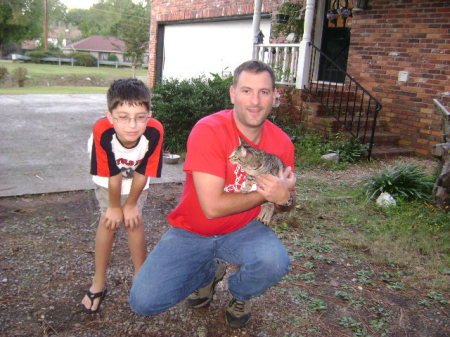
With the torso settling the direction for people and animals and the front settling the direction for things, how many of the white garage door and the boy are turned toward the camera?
2

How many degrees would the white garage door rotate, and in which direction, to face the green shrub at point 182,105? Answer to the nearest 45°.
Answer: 0° — it already faces it

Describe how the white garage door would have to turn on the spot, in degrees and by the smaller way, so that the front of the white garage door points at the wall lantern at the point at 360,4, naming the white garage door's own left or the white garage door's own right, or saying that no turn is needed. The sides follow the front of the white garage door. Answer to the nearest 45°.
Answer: approximately 45° to the white garage door's own left

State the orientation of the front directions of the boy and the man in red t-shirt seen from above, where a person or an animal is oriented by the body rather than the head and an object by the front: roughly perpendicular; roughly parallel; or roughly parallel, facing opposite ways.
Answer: roughly parallel

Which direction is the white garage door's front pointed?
toward the camera

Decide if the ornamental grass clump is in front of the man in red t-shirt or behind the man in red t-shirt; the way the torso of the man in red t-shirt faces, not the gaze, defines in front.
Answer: behind

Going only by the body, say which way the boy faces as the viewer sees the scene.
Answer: toward the camera

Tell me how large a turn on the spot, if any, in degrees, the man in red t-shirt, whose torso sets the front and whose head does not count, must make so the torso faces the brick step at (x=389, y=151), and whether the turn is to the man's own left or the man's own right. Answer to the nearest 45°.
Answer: approximately 135° to the man's own left

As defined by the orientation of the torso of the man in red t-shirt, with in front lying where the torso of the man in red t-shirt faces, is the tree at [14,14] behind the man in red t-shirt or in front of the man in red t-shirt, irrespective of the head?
behind

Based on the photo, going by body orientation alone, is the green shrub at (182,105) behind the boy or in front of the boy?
behind

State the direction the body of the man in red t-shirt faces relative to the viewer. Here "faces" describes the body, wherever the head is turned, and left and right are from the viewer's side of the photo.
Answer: facing the viewer

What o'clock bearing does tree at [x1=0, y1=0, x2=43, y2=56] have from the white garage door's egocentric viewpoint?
The tree is roughly at 5 o'clock from the white garage door.
